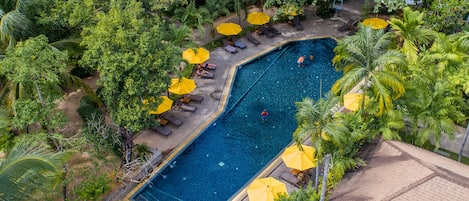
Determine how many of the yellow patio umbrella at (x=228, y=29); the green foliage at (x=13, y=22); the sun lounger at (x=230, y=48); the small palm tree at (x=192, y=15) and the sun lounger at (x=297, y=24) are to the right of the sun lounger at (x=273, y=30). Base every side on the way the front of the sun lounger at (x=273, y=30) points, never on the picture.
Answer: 4

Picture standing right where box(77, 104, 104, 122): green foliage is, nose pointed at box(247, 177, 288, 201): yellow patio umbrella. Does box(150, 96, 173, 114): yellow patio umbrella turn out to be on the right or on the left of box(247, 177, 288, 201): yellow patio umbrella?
left

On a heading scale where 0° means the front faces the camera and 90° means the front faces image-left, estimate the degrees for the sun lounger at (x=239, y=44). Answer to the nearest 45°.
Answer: approximately 315°

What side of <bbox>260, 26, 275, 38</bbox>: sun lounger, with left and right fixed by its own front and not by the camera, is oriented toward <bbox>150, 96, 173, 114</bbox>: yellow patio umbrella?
right

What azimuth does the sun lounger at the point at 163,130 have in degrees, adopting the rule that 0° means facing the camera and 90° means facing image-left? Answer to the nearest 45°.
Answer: approximately 315°

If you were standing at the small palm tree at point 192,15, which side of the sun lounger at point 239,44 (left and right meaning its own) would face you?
back

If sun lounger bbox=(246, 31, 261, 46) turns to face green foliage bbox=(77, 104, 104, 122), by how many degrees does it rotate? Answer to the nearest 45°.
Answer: approximately 90° to its right

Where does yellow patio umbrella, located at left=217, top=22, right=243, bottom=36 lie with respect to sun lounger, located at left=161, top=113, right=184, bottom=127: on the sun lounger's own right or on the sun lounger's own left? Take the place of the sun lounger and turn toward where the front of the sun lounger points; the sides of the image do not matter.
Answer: on the sun lounger's own left

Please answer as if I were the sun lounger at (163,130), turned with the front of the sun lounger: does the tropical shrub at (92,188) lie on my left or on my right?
on my right
